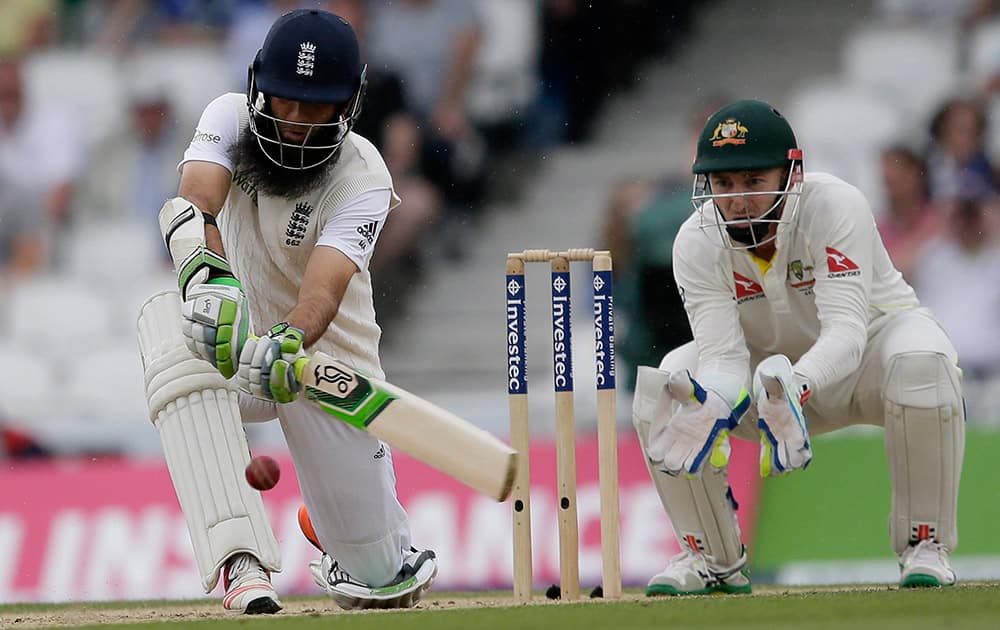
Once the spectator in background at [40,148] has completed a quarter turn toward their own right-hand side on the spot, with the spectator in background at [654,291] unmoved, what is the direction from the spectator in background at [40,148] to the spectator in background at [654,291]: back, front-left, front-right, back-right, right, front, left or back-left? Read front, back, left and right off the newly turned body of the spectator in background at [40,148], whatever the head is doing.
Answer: back-left

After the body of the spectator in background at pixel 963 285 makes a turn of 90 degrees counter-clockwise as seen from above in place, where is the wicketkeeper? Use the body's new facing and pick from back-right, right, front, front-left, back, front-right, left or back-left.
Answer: right

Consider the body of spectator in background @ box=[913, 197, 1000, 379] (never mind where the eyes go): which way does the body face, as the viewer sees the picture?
toward the camera

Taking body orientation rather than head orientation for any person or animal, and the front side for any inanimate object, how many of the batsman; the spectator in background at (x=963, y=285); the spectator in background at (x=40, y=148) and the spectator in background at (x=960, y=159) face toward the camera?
4

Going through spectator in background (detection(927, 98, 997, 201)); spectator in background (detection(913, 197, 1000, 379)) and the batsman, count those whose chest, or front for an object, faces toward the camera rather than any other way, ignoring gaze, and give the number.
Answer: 3

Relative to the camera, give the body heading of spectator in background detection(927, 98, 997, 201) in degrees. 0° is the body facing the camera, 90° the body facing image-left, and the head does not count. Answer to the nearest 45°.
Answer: approximately 0°

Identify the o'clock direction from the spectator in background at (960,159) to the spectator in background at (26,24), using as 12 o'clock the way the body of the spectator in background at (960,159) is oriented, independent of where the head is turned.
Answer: the spectator in background at (26,24) is roughly at 3 o'clock from the spectator in background at (960,159).

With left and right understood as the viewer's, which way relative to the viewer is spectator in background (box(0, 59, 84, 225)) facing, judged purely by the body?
facing the viewer

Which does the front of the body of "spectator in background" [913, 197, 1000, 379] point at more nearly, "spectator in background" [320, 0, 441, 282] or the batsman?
the batsman

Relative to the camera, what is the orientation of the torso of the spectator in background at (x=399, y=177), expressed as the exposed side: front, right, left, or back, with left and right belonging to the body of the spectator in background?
front
